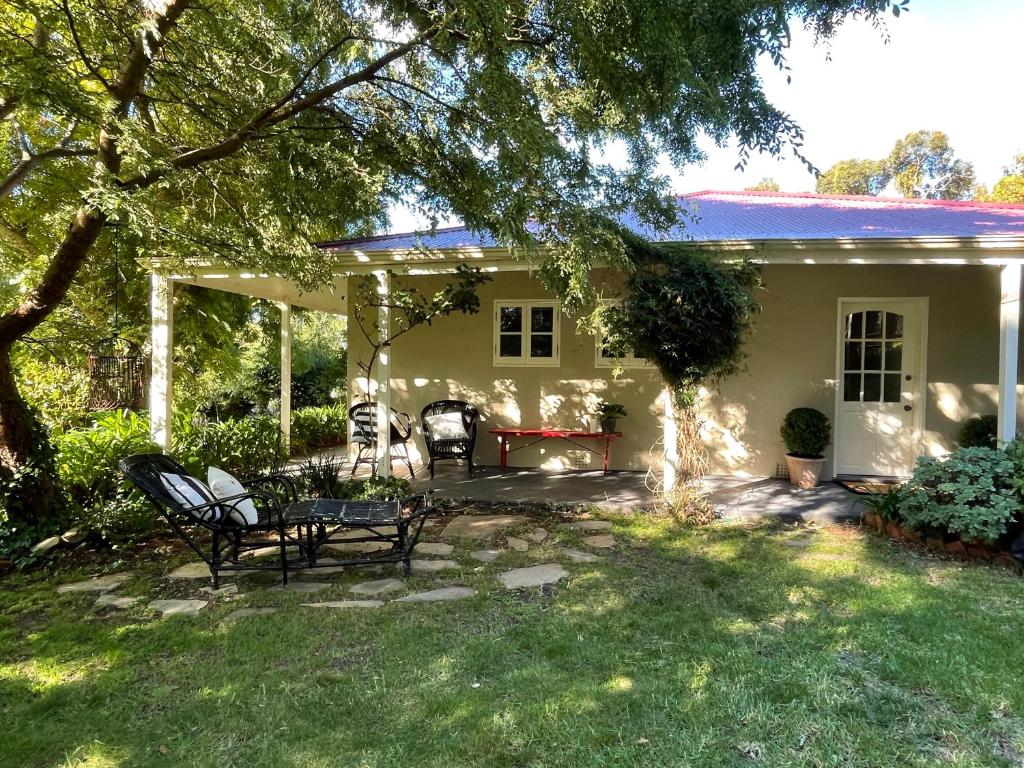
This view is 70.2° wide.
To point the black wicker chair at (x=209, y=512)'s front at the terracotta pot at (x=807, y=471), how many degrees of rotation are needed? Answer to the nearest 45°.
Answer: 0° — it already faces it

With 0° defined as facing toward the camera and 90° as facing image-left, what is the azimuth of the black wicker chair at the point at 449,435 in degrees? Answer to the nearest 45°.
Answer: approximately 0°

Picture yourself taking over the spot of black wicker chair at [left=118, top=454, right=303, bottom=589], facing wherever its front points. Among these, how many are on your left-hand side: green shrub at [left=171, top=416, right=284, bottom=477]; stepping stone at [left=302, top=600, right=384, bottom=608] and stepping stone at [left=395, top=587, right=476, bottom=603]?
1

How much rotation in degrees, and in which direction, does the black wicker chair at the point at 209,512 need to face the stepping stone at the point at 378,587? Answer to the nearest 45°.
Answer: approximately 45° to its right

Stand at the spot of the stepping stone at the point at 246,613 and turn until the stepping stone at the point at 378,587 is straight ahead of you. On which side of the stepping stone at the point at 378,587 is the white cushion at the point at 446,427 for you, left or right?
left

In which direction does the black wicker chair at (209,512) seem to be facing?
to the viewer's right

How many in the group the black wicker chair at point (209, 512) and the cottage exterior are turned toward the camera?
1

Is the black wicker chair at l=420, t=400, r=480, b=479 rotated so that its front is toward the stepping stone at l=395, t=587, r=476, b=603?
yes

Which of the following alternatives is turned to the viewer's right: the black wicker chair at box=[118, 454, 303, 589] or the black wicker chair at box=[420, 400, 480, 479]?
the black wicker chair at box=[118, 454, 303, 589]
